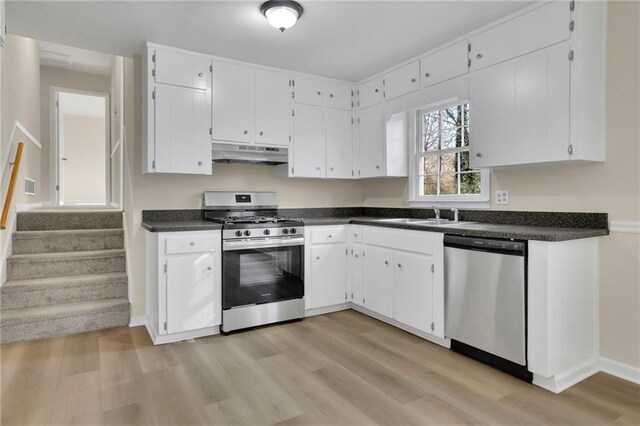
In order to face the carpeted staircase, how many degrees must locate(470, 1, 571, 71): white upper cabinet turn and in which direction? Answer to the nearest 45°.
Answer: approximately 45° to its right

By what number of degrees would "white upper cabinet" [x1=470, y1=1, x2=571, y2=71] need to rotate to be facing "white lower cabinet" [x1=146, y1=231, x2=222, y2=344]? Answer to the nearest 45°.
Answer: approximately 45° to its right

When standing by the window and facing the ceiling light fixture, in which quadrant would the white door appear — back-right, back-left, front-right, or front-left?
front-right

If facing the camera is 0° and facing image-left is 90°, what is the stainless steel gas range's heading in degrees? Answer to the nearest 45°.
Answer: approximately 315°

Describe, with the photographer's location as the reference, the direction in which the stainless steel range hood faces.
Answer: facing the viewer and to the right of the viewer

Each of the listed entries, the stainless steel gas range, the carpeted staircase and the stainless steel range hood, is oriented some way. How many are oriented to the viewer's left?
0

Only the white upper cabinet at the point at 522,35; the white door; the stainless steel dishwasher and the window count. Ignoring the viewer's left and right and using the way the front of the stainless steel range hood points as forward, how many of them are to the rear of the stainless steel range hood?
1

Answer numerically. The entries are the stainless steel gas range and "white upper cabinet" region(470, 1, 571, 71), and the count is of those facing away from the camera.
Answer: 0

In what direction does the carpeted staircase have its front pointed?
toward the camera

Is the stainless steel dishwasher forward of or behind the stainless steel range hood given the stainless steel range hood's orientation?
forward

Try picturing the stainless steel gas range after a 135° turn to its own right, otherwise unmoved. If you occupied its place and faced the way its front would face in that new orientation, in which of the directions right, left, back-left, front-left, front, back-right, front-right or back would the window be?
back

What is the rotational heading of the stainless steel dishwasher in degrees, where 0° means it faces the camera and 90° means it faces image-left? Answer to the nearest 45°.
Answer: approximately 45°

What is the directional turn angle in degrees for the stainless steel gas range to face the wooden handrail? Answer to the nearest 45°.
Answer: approximately 135° to its right

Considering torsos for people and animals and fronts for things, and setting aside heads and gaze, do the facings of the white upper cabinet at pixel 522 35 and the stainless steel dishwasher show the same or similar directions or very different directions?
same or similar directions

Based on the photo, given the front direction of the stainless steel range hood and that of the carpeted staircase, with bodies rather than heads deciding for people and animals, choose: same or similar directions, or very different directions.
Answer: same or similar directions

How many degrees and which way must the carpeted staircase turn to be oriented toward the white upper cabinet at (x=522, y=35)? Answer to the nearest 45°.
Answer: approximately 45° to its left
